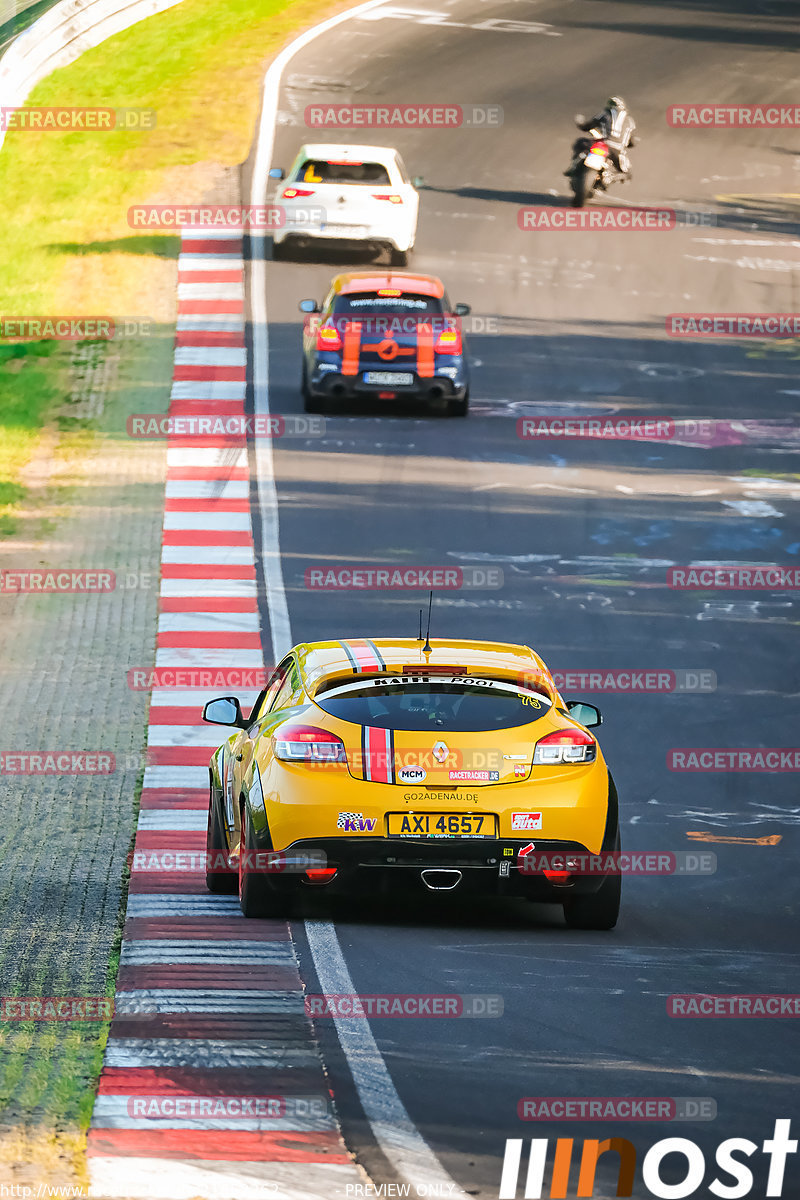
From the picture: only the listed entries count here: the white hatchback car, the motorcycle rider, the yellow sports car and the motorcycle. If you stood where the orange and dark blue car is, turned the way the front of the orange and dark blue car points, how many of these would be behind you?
1

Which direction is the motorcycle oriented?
away from the camera

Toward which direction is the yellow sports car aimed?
away from the camera

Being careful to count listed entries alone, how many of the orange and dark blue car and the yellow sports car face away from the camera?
2

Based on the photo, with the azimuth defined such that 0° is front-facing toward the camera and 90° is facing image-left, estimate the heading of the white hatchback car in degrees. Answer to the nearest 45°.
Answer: approximately 180°

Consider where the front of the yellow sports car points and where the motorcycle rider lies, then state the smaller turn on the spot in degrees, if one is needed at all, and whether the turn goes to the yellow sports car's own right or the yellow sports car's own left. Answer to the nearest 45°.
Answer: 0° — it already faces them

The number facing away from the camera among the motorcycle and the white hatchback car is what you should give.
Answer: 2

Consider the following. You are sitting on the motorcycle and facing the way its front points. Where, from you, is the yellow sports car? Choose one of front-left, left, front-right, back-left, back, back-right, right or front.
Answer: back

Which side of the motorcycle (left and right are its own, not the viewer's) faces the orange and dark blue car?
back

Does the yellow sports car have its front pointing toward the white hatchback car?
yes

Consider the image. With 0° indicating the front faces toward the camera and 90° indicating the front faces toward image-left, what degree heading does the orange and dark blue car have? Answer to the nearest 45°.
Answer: approximately 180°

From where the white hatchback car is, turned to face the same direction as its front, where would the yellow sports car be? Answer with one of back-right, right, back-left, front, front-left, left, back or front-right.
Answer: back
